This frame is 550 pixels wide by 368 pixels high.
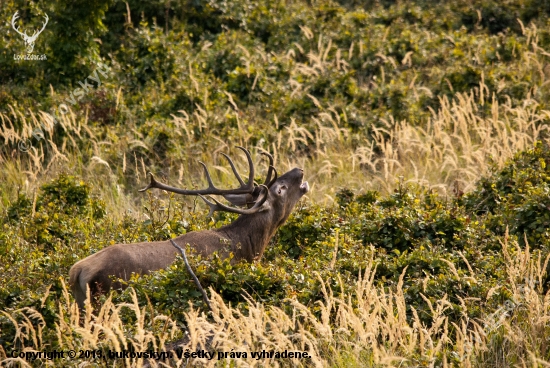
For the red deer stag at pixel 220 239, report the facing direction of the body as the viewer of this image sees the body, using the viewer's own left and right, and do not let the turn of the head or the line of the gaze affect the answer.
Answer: facing to the right of the viewer
